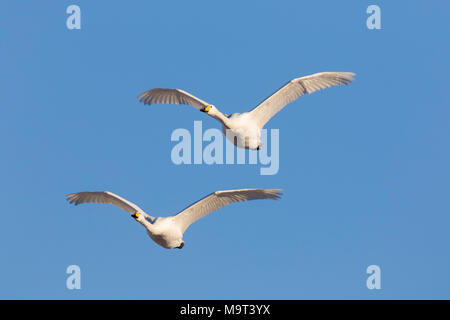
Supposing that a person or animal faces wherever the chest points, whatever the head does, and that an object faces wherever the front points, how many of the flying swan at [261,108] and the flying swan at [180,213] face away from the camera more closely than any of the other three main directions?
0

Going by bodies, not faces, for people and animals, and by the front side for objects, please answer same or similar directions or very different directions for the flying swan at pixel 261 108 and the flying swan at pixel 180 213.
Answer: same or similar directions

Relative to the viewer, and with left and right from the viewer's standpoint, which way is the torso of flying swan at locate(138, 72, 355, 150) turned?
facing the viewer and to the left of the viewer
